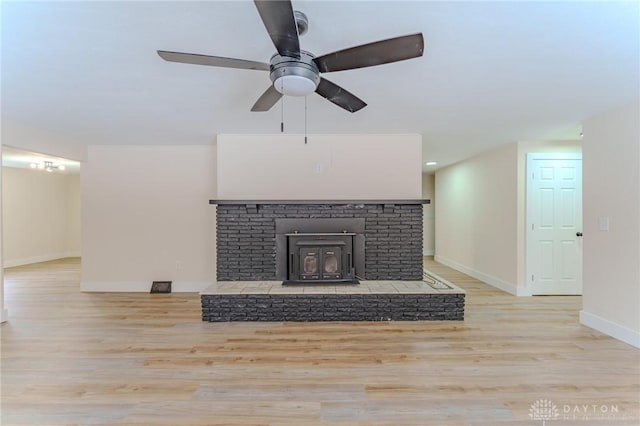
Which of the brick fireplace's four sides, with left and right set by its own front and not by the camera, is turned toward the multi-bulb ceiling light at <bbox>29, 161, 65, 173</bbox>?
right

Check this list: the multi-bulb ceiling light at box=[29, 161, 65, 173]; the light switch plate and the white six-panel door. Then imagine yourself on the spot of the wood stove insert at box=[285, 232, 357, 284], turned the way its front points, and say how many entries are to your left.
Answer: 2

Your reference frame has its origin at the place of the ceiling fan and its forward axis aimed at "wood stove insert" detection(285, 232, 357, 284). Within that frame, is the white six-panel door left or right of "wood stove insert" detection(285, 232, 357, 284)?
right

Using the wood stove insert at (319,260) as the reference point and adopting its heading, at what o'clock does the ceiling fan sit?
The ceiling fan is roughly at 12 o'clock from the wood stove insert.

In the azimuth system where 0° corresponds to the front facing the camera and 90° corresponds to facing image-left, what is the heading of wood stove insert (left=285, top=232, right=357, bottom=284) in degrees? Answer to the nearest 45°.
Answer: approximately 0°

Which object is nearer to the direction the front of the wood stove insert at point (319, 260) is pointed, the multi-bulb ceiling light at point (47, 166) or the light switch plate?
the light switch plate

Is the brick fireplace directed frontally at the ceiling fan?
yes

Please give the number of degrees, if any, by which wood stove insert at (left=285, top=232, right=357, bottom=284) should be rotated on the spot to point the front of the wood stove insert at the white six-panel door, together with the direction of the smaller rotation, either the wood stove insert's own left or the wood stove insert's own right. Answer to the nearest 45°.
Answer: approximately 90° to the wood stove insert's own left

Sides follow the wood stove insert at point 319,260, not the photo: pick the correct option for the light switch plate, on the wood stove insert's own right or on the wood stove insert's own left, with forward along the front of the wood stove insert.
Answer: on the wood stove insert's own left
